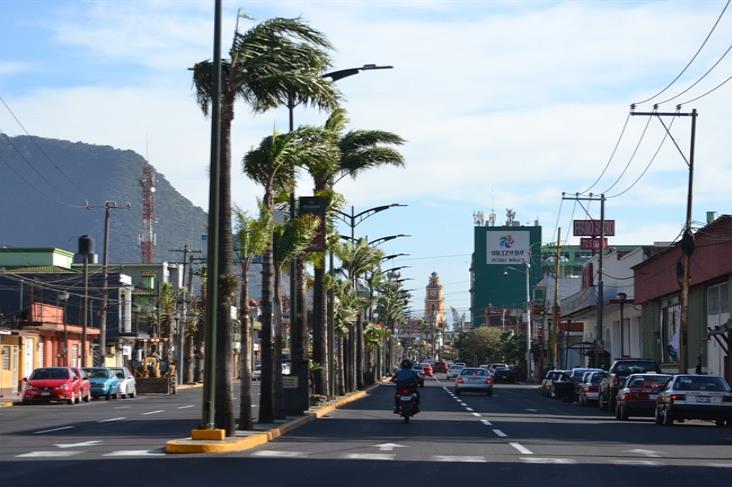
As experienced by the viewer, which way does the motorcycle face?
facing away from the viewer

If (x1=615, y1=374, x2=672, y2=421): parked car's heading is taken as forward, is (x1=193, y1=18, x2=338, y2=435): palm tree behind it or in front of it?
behind

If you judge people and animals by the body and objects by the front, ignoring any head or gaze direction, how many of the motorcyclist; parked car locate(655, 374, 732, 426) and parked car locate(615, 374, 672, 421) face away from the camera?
3

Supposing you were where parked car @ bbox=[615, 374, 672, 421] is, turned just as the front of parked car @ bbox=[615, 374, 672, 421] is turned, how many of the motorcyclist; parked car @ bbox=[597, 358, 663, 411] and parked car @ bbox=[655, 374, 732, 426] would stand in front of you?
1

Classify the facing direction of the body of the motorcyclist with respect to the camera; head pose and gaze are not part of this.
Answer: away from the camera

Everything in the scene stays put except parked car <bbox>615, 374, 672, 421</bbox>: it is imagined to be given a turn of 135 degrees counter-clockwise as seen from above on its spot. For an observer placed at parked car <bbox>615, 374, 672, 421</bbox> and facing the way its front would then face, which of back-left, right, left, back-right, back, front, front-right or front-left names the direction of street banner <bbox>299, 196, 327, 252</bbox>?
front

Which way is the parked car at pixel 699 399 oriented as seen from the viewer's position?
away from the camera
